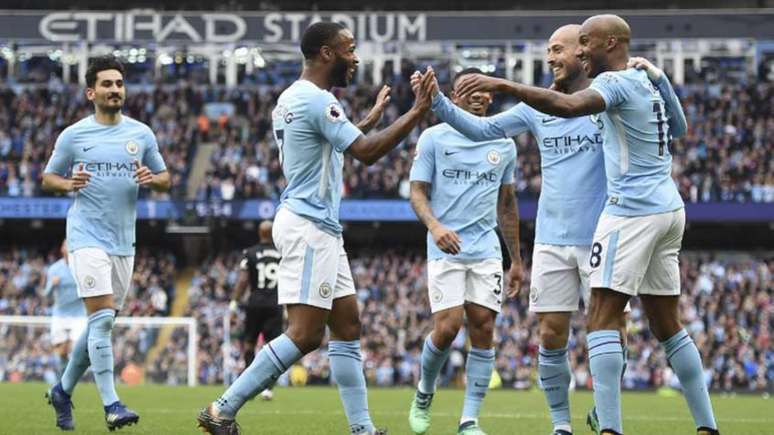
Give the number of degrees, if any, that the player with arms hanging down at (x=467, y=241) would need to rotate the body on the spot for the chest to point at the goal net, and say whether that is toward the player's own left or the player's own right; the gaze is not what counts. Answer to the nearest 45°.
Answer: approximately 135° to the player's own right

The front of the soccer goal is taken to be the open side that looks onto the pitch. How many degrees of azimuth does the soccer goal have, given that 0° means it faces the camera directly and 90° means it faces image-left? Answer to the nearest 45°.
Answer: approximately 0°

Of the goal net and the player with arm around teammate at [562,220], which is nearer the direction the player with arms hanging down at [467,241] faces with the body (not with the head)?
the player with arm around teammate

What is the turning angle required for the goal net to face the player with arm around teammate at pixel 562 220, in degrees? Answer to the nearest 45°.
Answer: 0° — it already faces them

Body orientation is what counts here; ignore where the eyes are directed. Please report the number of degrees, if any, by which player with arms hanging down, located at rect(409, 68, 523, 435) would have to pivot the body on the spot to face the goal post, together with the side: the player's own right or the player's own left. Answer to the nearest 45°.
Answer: approximately 135° to the player's own right

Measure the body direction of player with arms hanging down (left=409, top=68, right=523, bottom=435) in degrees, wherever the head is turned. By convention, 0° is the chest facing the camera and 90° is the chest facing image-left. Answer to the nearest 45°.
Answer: approximately 0°

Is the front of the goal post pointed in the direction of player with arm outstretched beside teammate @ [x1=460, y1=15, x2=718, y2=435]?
yes
